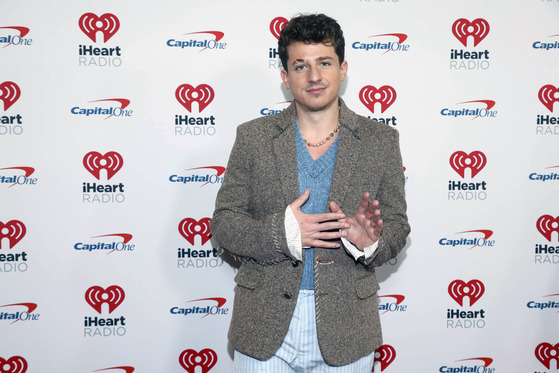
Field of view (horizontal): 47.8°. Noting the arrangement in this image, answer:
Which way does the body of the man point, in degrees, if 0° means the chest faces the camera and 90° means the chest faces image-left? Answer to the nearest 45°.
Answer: approximately 0°
